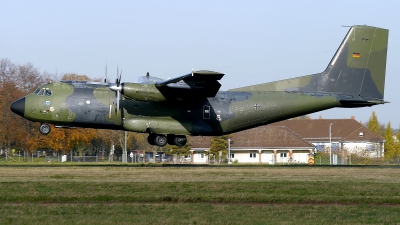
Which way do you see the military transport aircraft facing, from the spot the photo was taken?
facing to the left of the viewer
